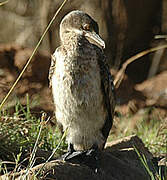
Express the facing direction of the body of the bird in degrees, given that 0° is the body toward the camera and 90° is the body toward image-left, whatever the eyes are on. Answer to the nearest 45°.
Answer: approximately 0°
